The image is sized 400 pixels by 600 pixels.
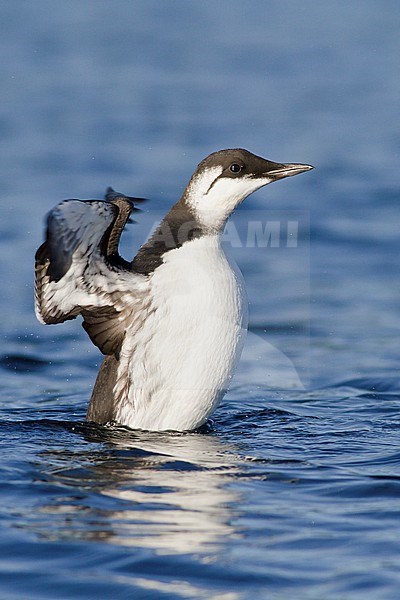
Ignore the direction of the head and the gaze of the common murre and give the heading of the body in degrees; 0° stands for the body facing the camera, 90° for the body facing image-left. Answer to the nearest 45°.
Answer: approximately 270°
